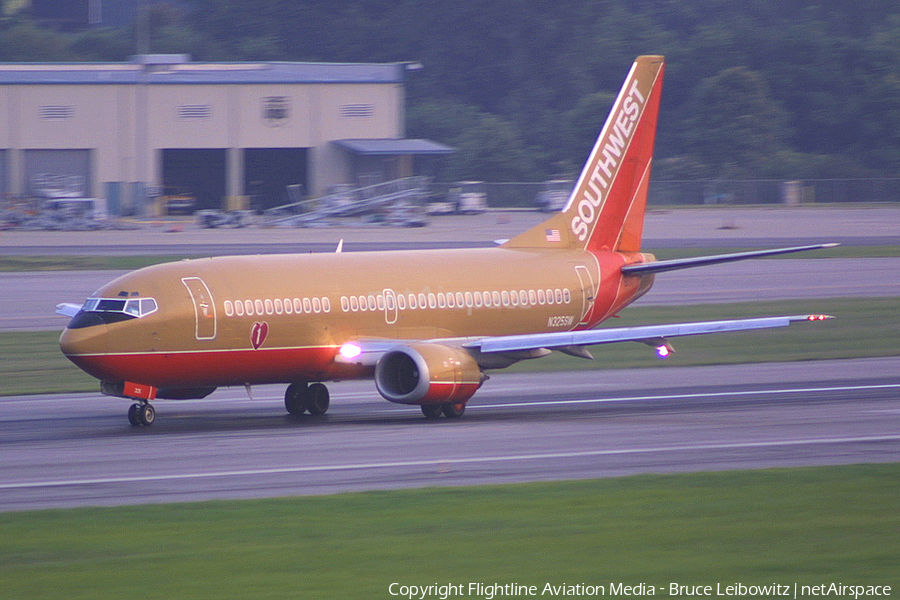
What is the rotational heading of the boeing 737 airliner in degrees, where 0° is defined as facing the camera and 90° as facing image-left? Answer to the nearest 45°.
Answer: approximately 45°
